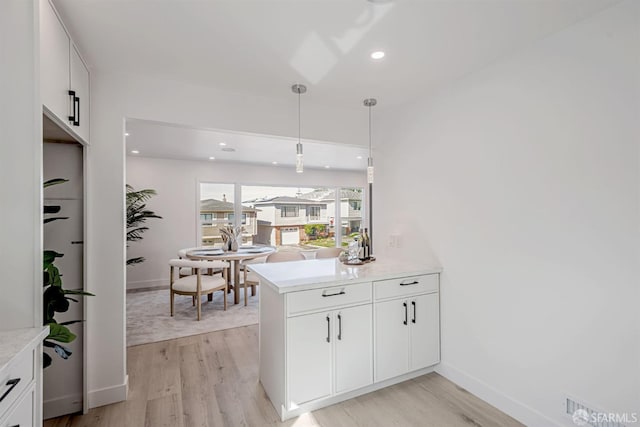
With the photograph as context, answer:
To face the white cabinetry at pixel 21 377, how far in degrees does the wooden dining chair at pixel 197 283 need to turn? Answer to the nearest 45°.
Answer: approximately 135° to its right

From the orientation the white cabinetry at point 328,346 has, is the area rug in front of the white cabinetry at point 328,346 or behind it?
behind

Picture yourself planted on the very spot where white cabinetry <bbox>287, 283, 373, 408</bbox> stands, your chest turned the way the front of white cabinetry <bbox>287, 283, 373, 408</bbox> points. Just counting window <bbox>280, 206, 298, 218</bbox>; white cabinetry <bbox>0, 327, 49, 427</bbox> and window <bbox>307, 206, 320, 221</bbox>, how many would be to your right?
1

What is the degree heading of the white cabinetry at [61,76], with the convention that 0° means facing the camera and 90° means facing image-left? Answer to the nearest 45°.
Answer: approximately 270°

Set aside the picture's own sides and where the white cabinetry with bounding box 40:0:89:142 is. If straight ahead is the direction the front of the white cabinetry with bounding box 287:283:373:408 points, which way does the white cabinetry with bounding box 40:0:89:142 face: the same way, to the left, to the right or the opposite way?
to the left

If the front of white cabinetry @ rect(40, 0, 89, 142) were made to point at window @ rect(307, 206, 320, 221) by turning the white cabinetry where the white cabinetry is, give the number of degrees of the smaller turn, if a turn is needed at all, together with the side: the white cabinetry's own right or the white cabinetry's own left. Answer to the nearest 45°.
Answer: approximately 45° to the white cabinetry's own left

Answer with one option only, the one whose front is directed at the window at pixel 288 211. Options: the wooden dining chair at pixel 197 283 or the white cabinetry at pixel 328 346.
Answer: the wooden dining chair

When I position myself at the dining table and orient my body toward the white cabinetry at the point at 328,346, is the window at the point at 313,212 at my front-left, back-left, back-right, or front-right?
back-left

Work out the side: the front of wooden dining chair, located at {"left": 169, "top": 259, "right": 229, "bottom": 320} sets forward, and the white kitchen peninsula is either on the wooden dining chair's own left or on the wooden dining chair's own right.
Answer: on the wooden dining chair's own right

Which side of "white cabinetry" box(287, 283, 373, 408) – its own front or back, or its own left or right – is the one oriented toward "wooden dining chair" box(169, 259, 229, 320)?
back

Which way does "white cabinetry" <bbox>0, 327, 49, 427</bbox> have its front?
to the viewer's right

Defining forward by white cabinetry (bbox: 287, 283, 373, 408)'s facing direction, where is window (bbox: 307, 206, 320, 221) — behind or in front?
behind

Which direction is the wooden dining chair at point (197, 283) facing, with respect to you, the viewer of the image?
facing away from the viewer and to the right of the viewer

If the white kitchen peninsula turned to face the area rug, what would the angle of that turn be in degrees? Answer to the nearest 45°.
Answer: approximately 180°

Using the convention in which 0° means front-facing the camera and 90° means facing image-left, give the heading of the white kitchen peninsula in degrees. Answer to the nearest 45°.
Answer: approximately 315°
